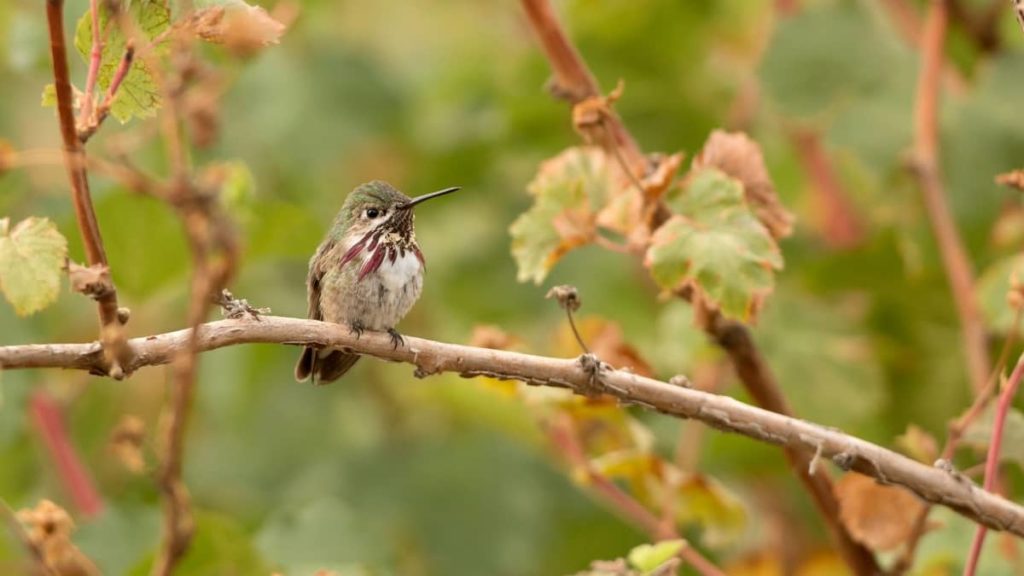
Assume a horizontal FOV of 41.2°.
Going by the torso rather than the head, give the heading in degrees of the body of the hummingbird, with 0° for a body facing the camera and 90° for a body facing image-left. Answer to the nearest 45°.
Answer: approximately 315°

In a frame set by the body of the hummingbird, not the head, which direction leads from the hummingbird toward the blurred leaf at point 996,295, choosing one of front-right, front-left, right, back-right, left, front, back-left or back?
front-left
